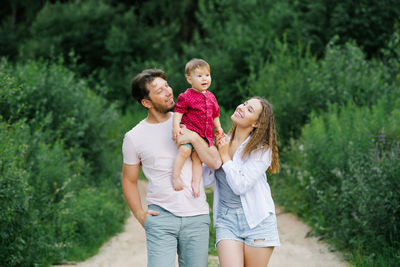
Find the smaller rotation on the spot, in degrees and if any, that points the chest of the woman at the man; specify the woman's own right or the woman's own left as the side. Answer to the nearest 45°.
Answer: approximately 45° to the woman's own right

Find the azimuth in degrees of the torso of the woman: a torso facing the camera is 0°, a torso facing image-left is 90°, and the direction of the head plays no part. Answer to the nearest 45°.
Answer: approximately 45°

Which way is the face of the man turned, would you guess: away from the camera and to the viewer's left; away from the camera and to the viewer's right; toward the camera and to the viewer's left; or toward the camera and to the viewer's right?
toward the camera and to the viewer's right
